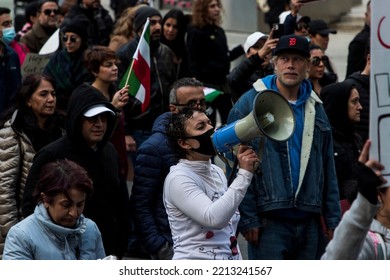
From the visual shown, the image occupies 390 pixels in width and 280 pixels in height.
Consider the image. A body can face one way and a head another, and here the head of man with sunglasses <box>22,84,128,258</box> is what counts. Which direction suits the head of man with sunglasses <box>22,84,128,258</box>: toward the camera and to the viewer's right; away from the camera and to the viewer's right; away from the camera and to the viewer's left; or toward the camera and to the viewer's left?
toward the camera and to the viewer's right

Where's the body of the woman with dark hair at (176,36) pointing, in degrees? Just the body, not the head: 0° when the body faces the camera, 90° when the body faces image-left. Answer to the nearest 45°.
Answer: approximately 45°

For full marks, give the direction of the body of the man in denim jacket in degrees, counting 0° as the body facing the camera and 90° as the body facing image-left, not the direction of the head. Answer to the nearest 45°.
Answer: approximately 0°

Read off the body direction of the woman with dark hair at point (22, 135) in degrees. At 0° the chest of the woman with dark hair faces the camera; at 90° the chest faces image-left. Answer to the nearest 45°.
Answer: approximately 315°

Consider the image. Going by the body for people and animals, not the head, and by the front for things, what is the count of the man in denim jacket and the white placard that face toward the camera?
2

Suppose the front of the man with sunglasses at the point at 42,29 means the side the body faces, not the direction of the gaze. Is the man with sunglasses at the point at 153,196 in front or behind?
in front

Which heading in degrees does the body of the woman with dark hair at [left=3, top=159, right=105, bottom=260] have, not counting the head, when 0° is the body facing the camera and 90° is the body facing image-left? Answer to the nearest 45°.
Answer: approximately 315°

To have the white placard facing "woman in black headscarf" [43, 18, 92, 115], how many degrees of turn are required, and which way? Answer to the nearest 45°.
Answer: approximately 135° to its right
